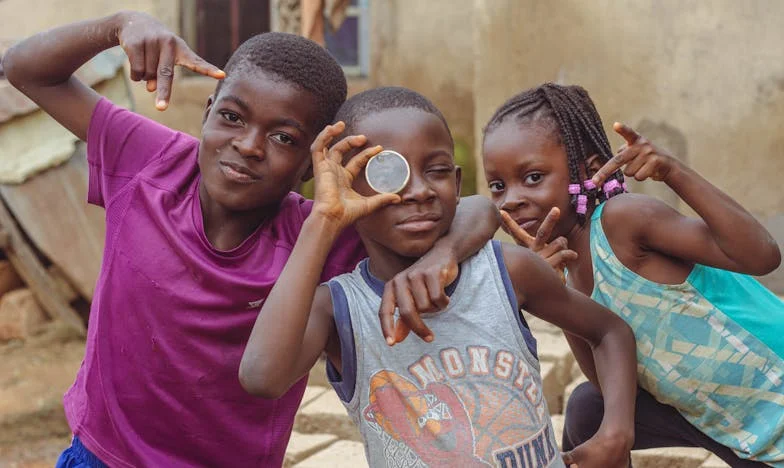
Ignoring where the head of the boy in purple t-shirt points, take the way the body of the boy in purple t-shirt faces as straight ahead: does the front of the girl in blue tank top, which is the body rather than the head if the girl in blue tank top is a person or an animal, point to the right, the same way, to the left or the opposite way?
to the right

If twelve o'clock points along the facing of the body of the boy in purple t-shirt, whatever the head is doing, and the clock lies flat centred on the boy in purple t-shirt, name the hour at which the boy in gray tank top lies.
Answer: The boy in gray tank top is roughly at 10 o'clock from the boy in purple t-shirt.

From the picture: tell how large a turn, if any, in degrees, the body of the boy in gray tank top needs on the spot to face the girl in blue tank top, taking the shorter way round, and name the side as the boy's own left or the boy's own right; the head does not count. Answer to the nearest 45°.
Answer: approximately 135° to the boy's own left

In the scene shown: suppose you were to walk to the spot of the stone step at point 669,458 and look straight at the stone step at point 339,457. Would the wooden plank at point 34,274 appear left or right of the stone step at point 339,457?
right

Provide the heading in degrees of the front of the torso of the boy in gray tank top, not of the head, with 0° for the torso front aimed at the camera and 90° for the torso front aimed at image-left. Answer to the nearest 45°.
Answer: approximately 0°

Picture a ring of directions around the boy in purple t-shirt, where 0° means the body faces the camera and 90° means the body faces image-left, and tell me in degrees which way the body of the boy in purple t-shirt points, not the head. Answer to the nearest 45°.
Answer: approximately 0°

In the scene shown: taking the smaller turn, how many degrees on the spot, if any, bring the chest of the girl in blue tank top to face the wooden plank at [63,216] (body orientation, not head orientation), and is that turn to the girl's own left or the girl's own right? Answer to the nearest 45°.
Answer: approximately 90° to the girl's own right

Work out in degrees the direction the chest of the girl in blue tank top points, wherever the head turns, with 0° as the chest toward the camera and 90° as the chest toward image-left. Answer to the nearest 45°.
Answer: approximately 45°

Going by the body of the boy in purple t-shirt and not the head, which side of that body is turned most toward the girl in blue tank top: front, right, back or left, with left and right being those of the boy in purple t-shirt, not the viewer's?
left

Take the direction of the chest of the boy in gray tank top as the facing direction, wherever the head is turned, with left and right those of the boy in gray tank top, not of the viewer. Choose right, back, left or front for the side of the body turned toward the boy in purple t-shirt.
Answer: right
